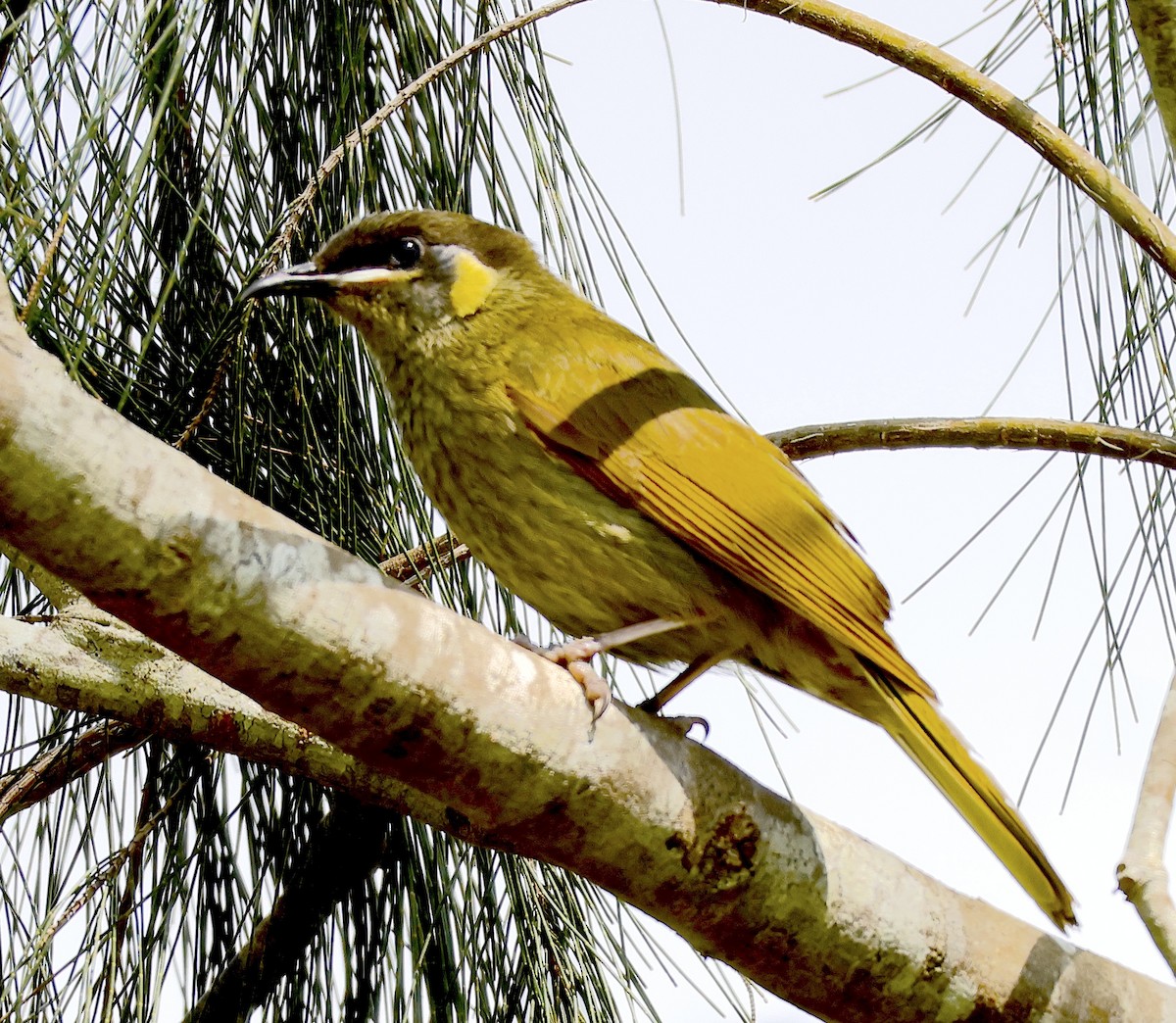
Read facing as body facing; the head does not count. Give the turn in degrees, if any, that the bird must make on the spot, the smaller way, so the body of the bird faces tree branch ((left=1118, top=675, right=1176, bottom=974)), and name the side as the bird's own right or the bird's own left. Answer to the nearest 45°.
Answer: approximately 180°

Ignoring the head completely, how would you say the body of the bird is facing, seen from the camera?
to the viewer's left
